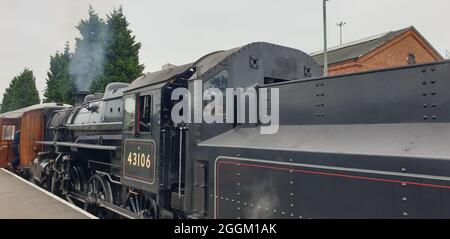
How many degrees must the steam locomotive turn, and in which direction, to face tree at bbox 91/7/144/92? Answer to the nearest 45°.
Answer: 0° — it already faces it

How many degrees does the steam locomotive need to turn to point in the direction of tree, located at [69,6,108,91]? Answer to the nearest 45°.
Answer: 0° — it already faces it

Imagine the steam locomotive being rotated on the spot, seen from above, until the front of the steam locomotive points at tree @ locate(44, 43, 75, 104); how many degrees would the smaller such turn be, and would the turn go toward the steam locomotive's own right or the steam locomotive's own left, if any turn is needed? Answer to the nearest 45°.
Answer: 0° — it already faces it

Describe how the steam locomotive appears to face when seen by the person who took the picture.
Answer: facing away from the viewer and to the left of the viewer
